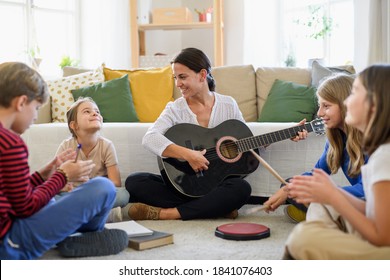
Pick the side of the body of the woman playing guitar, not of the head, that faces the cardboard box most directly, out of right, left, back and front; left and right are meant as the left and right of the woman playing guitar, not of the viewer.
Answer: back

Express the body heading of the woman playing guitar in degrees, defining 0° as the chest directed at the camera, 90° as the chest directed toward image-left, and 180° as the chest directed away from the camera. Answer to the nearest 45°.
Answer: approximately 0°

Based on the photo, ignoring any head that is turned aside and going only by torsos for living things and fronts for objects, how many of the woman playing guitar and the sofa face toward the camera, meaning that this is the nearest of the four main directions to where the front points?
2

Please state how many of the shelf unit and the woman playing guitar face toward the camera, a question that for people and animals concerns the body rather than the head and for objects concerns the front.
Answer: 2

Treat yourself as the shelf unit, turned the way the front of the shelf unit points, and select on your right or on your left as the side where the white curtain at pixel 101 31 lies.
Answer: on your right

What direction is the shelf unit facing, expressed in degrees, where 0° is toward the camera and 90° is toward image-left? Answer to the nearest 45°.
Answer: approximately 0°

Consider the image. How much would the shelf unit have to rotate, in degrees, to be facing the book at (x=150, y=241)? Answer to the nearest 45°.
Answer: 0° — it already faces it

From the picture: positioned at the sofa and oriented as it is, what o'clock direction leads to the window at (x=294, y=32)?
The window is roughly at 7 o'clock from the sofa.
